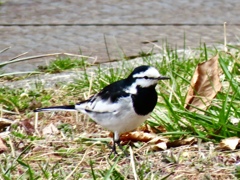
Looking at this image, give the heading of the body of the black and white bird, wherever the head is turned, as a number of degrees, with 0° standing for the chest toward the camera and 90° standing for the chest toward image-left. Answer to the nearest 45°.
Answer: approximately 270°

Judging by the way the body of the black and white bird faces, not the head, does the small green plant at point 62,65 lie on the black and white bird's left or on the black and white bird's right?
on the black and white bird's left

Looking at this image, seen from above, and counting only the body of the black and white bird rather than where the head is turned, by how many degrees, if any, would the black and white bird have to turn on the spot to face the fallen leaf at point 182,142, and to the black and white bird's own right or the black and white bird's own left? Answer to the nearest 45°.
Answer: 0° — it already faces it

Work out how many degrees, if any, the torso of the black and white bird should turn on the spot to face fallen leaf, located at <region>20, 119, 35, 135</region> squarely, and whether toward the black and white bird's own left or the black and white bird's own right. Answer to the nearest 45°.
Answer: approximately 135° to the black and white bird's own left
